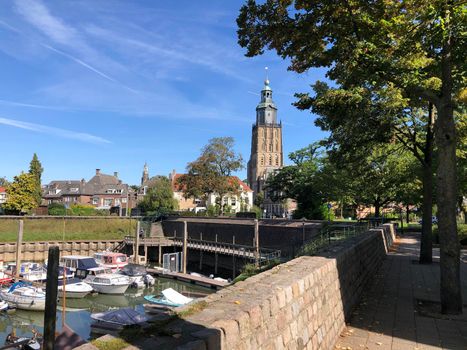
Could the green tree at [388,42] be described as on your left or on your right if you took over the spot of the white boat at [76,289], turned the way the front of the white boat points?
on your right

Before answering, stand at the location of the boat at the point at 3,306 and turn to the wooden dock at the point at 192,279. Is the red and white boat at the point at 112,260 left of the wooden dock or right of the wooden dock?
left
